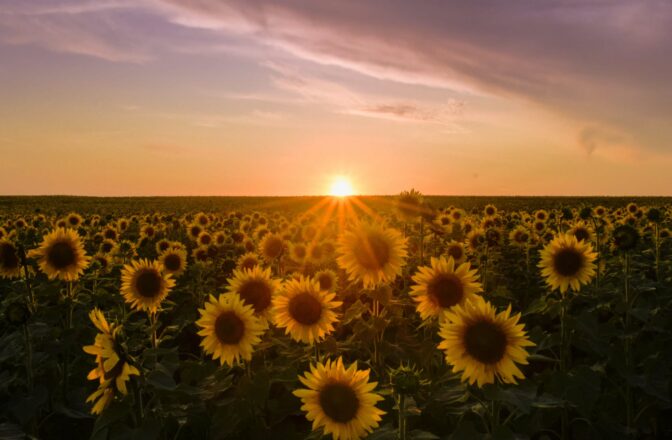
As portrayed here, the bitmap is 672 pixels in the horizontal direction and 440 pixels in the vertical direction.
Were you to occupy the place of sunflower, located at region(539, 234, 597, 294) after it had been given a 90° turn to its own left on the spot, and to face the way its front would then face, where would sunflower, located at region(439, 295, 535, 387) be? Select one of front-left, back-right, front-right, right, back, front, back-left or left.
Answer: right

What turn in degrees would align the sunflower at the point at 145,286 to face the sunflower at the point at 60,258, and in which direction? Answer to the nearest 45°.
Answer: approximately 135° to its right

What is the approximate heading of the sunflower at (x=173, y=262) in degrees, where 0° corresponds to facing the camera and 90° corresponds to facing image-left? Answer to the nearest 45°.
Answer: approximately 0°

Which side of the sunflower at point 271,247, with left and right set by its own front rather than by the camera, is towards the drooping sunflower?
front

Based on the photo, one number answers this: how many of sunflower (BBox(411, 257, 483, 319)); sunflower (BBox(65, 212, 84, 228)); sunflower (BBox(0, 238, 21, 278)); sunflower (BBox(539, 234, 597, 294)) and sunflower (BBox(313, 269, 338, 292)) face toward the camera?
5

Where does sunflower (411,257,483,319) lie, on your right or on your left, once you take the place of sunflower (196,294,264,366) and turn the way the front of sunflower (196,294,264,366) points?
on your left

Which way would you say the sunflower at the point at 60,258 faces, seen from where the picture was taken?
facing the viewer

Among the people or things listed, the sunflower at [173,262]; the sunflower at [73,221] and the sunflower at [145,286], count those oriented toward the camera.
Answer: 3

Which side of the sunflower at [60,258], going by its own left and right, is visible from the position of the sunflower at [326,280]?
left

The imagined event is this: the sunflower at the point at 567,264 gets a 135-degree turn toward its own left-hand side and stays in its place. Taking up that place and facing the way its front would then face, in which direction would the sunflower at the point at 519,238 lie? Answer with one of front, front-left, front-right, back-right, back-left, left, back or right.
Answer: front-left

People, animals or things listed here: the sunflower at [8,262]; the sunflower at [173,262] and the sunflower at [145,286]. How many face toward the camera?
3

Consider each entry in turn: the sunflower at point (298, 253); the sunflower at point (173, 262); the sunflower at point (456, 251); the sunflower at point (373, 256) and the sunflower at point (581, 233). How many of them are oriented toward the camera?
5

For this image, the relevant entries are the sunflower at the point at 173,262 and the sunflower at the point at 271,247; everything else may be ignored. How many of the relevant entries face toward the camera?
2

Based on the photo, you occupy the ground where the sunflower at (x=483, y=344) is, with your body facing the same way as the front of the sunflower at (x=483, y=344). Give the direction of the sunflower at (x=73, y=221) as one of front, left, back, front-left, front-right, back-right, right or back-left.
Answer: back-right

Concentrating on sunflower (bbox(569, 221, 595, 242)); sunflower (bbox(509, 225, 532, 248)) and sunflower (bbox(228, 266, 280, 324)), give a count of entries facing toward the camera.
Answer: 3

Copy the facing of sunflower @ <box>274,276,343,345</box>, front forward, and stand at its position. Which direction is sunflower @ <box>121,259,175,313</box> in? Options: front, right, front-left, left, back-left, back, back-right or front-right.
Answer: back-right

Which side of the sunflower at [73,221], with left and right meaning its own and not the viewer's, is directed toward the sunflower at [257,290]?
front

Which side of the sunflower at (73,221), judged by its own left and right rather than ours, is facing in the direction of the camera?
front
